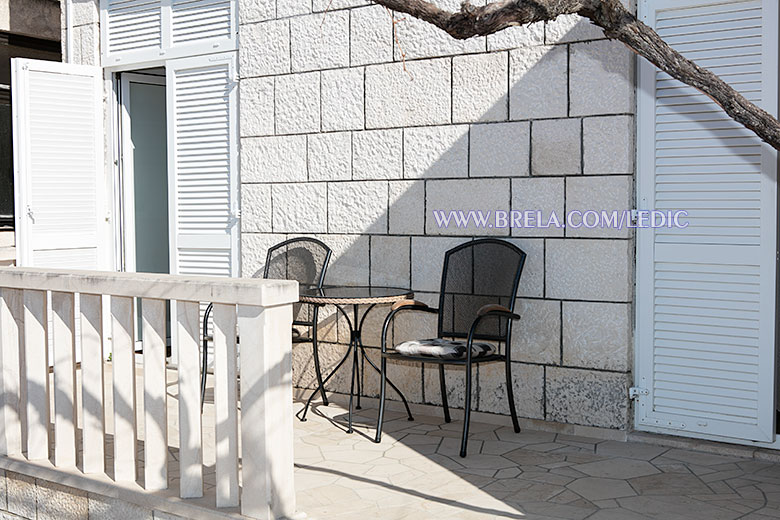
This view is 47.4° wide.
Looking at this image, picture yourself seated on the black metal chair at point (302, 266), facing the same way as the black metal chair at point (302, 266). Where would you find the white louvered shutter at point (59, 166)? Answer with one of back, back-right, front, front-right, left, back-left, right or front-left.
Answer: right

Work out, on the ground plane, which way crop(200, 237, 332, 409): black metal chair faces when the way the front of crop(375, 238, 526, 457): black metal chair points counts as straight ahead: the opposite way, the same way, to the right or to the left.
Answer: the same way

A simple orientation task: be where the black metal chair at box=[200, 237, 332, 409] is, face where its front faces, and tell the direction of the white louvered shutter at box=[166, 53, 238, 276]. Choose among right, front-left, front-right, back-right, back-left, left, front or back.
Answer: right

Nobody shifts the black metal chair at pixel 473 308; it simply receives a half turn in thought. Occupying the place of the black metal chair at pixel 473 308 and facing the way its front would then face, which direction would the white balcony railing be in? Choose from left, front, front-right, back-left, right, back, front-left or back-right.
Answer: back

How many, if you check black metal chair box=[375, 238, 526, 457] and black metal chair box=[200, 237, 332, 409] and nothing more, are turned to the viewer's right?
0

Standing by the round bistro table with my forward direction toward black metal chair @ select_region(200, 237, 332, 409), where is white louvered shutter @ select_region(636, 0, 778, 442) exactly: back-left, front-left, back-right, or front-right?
back-right

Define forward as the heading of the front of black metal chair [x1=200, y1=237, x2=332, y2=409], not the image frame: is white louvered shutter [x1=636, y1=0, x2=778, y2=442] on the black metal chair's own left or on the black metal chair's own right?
on the black metal chair's own left

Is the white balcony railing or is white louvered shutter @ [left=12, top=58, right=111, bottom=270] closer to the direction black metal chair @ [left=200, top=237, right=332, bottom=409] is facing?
the white balcony railing

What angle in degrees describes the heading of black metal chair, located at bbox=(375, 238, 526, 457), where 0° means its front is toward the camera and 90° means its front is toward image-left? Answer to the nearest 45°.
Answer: approximately 45°

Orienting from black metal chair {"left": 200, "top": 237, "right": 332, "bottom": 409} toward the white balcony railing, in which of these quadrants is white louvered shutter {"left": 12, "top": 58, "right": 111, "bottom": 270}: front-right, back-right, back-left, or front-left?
back-right

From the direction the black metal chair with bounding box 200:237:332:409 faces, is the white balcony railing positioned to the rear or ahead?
ahead

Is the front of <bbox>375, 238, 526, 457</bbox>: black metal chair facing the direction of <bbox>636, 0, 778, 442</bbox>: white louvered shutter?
no

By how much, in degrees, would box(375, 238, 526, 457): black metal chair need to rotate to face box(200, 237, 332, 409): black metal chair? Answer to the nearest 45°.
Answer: approximately 90° to its right

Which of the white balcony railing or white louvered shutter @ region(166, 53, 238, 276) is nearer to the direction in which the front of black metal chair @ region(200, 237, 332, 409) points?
the white balcony railing

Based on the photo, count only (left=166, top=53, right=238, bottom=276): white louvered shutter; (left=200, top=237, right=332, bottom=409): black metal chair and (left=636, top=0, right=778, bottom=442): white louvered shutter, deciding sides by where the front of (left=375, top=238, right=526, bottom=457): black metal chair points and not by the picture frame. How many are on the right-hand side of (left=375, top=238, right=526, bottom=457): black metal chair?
2

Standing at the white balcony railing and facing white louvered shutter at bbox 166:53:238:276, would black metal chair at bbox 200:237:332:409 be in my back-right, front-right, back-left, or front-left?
front-right

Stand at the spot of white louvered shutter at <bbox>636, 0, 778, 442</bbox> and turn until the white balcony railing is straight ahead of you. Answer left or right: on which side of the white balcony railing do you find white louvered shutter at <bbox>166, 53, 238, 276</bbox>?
right
